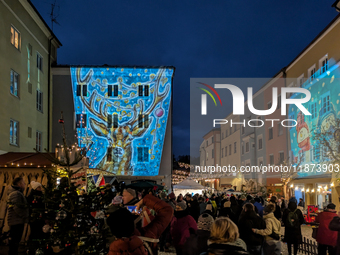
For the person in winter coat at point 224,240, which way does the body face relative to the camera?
away from the camera

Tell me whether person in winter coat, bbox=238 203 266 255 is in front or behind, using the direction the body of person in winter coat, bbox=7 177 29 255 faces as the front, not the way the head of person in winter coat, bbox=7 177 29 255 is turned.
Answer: in front

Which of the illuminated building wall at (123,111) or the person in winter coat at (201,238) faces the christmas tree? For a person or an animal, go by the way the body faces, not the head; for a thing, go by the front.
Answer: the illuminated building wall

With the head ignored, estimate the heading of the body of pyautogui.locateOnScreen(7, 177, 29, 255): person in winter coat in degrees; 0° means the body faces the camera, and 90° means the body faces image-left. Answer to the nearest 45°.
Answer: approximately 270°

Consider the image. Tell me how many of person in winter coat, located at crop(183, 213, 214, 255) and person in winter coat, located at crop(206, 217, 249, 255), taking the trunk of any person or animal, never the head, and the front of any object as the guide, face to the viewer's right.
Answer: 0

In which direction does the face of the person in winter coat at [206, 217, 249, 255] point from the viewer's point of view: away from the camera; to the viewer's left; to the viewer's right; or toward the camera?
away from the camera

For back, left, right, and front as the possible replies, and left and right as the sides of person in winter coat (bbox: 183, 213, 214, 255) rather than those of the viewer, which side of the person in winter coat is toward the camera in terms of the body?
back

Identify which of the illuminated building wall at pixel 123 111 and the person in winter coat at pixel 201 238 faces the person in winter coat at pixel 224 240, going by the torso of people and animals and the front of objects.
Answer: the illuminated building wall

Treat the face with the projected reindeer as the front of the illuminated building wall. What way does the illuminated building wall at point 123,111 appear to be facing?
toward the camera

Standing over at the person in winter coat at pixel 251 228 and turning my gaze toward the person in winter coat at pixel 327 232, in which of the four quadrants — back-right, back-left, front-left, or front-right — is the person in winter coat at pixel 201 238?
back-right

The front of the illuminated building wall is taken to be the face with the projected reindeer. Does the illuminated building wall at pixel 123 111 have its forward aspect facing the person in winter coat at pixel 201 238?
yes

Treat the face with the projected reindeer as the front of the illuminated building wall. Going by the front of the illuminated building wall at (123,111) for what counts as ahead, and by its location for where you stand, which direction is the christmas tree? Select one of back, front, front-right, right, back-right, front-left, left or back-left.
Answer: front

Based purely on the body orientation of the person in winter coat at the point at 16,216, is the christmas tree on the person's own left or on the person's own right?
on the person's own right
